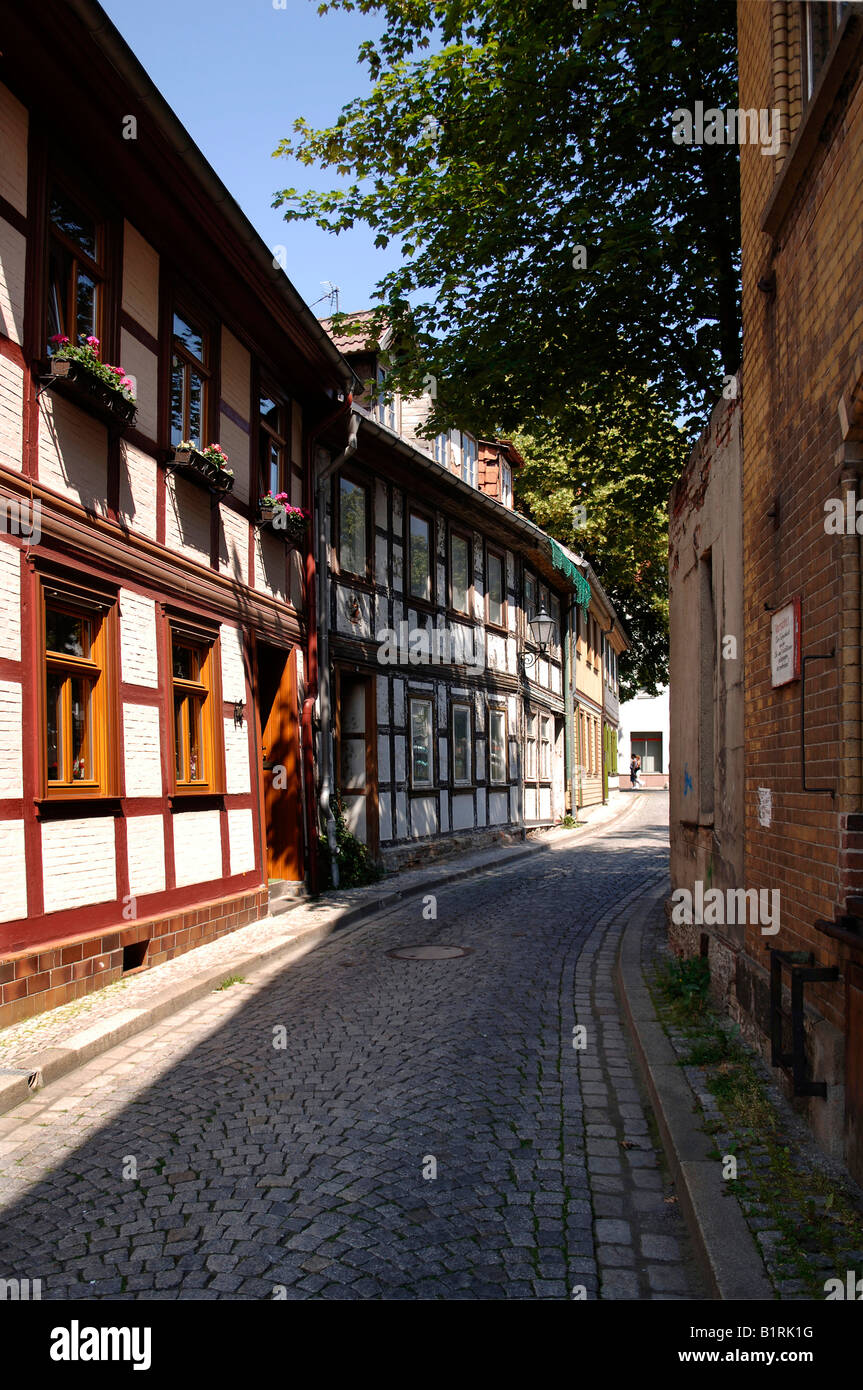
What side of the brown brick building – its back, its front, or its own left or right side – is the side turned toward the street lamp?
right

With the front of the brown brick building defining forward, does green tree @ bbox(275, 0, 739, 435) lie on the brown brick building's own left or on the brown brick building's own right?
on the brown brick building's own right

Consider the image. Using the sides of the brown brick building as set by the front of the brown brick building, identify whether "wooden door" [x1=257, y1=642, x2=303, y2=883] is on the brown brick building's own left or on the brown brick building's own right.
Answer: on the brown brick building's own right

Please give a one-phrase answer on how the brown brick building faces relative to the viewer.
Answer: facing to the left of the viewer
